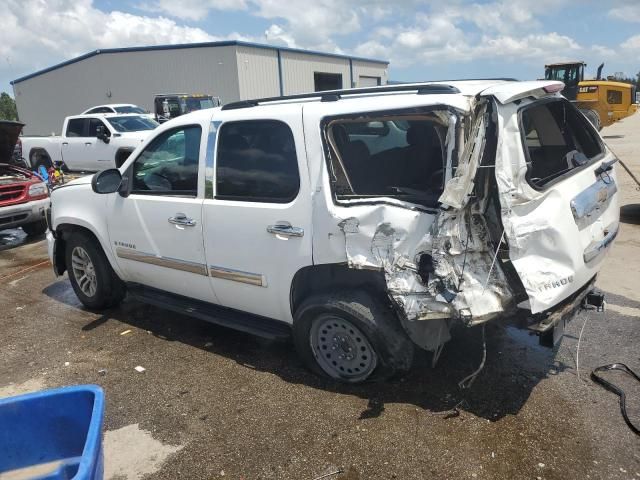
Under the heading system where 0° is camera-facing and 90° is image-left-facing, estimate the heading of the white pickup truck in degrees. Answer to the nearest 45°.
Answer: approximately 315°

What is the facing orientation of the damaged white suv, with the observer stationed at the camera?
facing away from the viewer and to the left of the viewer

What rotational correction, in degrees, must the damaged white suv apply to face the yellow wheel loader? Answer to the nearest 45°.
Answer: approximately 90° to its right

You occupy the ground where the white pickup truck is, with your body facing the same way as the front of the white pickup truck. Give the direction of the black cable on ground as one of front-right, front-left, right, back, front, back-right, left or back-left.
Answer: front-right

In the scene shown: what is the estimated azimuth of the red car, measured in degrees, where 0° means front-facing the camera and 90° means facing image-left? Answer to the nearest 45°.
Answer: approximately 315°

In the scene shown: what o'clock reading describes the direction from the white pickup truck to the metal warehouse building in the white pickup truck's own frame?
The metal warehouse building is roughly at 8 o'clock from the white pickup truck.

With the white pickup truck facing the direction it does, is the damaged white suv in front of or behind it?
in front
